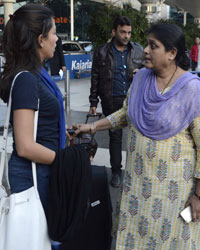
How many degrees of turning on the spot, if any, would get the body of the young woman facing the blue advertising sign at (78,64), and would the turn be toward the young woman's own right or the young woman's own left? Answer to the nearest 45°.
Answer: approximately 90° to the young woman's own left

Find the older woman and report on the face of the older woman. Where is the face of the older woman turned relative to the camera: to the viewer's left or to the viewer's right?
to the viewer's left

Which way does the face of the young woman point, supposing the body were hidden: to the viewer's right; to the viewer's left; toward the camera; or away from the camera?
to the viewer's right

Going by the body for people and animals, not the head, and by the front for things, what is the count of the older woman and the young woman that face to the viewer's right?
1

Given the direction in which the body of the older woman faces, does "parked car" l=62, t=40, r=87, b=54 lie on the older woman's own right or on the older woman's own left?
on the older woman's own right

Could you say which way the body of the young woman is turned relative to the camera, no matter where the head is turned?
to the viewer's right

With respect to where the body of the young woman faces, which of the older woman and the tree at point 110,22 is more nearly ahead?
the older woman

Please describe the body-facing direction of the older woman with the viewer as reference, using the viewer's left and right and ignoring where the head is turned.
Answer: facing the viewer and to the left of the viewer
